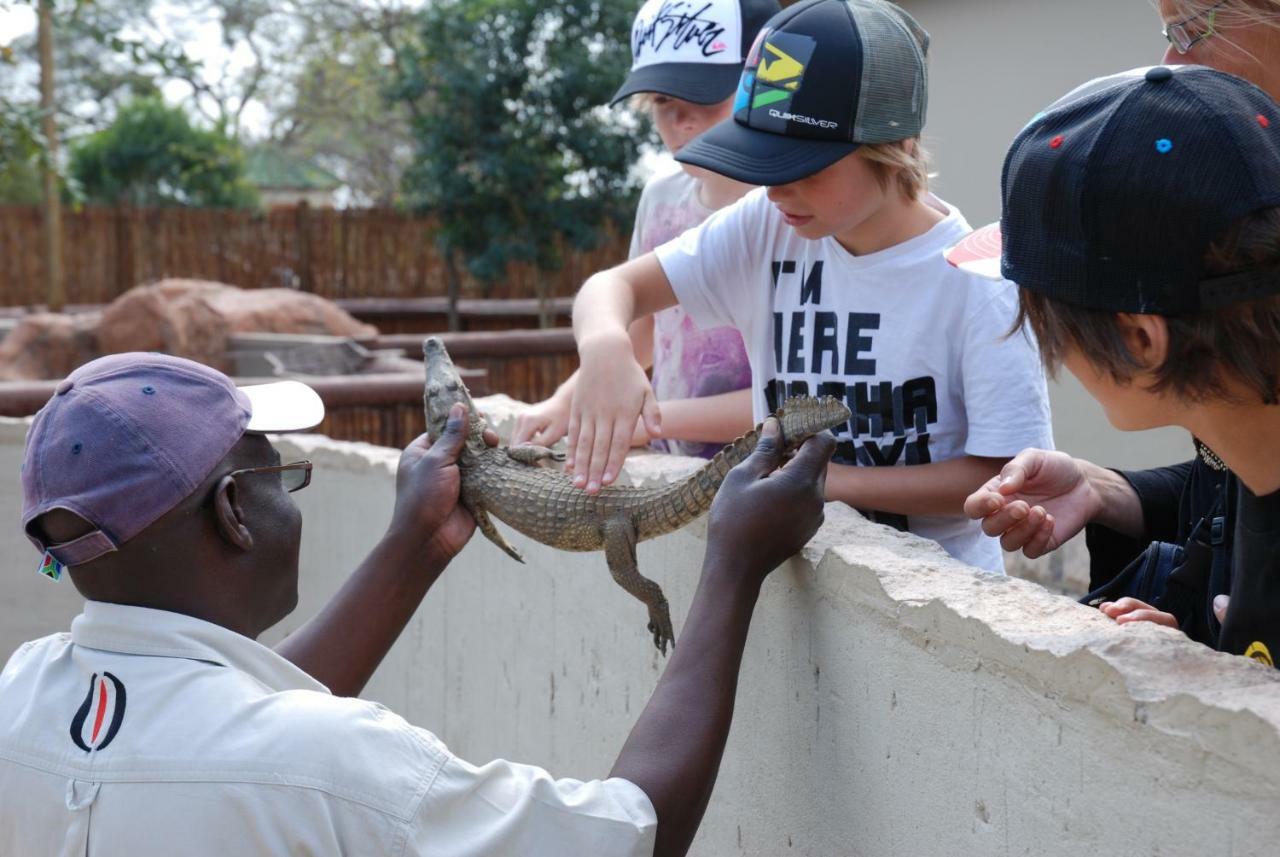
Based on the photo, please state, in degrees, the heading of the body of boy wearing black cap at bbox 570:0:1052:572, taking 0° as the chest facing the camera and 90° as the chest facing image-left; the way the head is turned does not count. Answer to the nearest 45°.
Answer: approximately 45°

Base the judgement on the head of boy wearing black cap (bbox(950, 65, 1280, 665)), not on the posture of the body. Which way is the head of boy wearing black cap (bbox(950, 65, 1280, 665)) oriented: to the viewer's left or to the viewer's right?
to the viewer's left

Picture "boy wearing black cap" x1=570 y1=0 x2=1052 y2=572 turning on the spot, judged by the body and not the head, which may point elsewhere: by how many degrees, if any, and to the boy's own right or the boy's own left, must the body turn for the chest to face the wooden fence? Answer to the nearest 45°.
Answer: approximately 90° to the boy's own right

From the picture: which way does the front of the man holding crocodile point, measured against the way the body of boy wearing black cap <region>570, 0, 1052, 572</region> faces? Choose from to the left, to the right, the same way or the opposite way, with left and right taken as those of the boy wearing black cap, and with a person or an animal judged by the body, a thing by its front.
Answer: the opposite way

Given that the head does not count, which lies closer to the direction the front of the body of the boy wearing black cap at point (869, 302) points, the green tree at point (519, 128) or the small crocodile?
the small crocodile

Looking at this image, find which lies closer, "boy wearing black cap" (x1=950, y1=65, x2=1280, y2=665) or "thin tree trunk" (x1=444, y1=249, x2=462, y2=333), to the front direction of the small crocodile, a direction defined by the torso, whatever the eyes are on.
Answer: the thin tree trunk

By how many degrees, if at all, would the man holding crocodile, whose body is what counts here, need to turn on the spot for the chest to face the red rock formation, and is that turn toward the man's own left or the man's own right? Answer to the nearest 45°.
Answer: approximately 45° to the man's own left

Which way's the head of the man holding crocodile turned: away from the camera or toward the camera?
away from the camera

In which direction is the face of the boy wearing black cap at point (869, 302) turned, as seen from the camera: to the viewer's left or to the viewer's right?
to the viewer's left

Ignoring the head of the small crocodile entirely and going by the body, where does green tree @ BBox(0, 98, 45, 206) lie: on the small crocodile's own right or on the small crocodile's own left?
on the small crocodile's own right

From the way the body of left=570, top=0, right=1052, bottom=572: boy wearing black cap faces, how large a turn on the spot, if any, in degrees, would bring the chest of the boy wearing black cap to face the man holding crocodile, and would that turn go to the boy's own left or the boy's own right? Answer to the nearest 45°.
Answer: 0° — they already face them

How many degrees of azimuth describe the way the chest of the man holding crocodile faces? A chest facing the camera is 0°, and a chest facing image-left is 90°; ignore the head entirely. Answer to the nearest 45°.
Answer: approximately 225°

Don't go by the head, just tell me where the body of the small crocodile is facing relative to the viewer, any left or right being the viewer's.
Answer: facing to the left of the viewer
